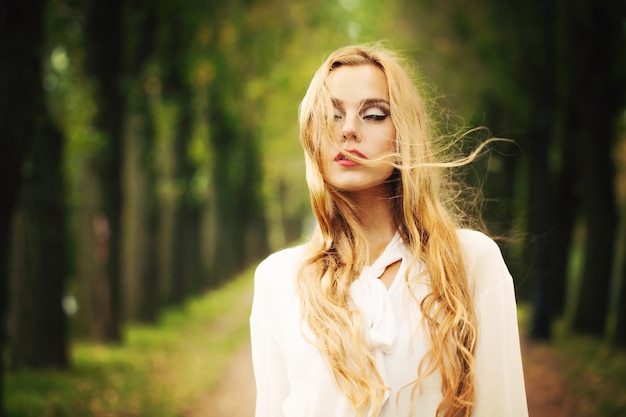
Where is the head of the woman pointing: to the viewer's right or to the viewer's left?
to the viewer's left

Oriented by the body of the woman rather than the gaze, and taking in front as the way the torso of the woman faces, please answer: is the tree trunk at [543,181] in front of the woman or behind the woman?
behind

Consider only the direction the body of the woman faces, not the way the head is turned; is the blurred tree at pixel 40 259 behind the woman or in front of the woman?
behind

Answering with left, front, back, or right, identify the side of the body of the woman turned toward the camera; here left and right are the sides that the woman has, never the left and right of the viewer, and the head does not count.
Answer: front

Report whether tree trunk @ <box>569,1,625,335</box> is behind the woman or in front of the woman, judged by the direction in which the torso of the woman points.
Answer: behind

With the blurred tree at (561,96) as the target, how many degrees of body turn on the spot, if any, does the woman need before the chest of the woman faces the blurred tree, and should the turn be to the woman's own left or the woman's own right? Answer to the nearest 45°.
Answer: approximately 180°

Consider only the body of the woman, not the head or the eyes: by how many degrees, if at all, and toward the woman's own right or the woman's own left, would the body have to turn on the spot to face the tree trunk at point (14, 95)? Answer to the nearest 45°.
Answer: approximately 135° to the woman's own right
